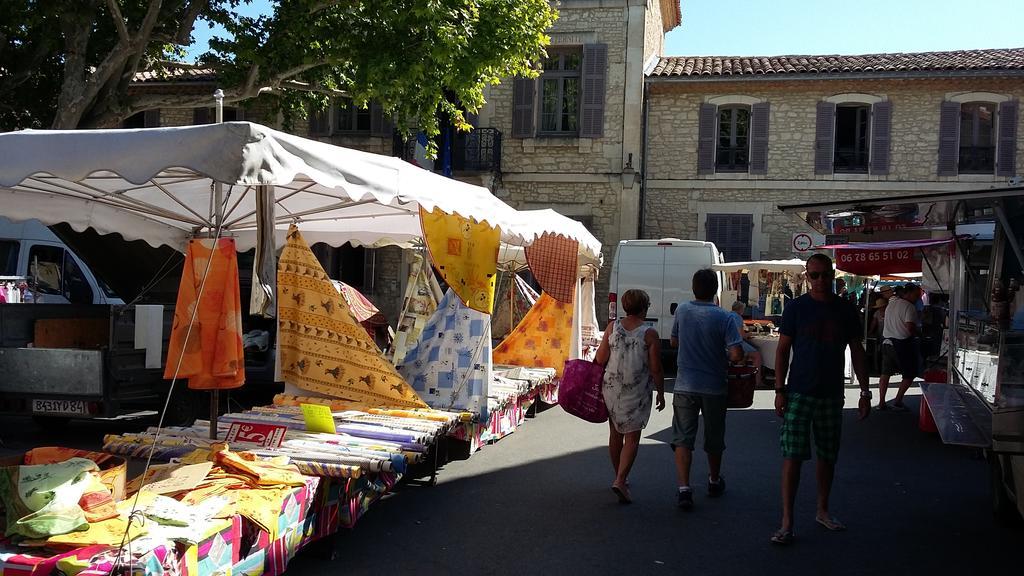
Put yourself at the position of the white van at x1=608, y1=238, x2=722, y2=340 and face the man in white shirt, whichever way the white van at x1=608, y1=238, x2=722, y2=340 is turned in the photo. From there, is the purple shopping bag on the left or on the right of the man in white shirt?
right

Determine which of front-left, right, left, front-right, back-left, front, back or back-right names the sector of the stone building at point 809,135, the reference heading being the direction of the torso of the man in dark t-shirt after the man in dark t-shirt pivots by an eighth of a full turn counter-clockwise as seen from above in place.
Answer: back-left

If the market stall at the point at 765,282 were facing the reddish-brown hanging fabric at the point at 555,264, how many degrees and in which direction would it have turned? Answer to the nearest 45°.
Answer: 0° — it already faces it

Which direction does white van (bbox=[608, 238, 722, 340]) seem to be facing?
away from the camera

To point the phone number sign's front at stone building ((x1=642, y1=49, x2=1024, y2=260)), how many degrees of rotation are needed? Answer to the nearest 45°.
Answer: approximately 180°

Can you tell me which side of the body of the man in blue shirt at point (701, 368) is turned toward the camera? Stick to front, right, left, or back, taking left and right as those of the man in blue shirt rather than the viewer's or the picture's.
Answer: back

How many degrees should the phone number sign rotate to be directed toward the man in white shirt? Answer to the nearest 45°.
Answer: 0° — it already faces them

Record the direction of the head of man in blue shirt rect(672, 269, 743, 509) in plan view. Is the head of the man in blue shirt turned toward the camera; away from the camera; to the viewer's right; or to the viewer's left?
away from the camera

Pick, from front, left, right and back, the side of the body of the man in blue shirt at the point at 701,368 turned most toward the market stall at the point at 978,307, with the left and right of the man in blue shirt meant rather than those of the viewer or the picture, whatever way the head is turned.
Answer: right

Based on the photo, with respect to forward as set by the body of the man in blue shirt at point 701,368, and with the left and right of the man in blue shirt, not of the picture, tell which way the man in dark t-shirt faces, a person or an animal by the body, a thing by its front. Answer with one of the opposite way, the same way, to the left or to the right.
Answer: the opposite way

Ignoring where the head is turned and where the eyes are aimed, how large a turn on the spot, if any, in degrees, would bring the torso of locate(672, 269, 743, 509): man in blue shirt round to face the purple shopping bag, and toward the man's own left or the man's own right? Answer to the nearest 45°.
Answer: approximately 90° to the man's own left

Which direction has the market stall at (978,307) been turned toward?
to the viewer's left
